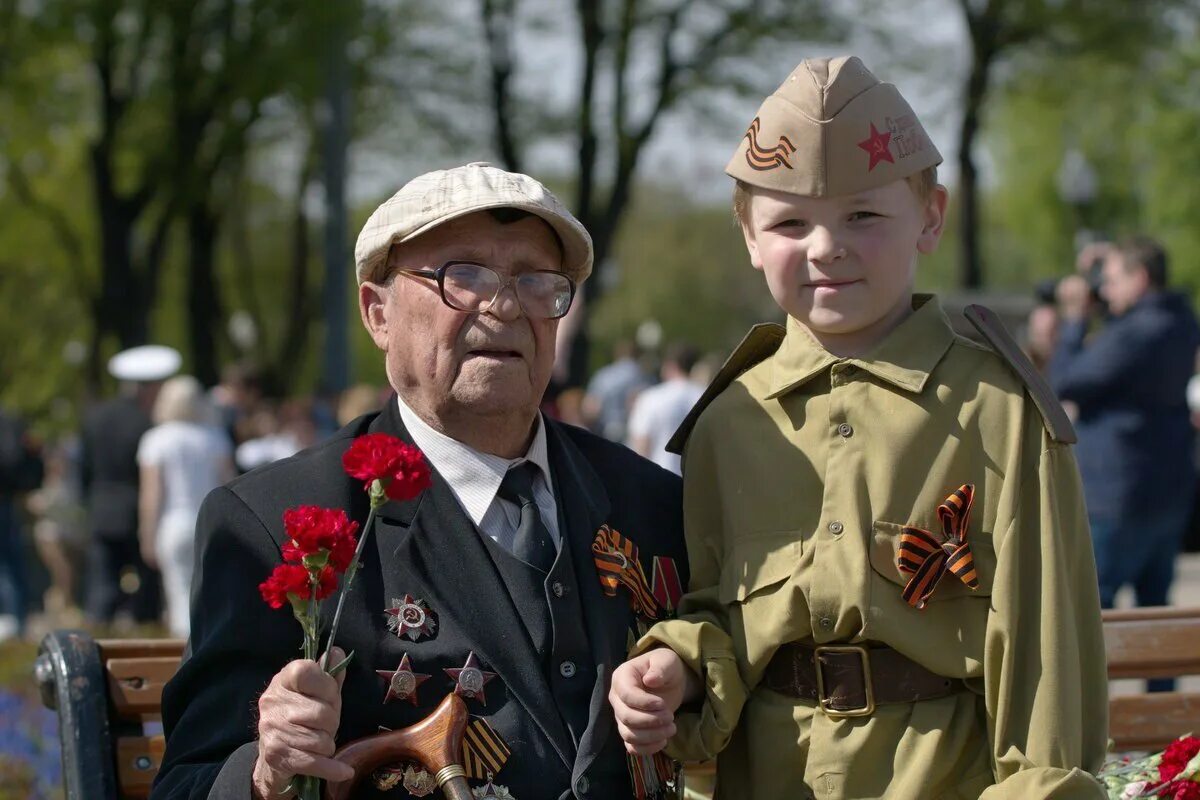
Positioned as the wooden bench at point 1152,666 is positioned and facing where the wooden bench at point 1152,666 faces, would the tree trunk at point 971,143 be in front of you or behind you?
behind

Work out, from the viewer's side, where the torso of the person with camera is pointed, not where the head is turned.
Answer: to the viewer's left

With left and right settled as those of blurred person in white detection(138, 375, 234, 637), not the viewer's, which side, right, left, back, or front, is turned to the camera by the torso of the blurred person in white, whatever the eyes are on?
back

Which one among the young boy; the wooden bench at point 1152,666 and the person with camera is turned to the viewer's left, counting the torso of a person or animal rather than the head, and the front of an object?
the person with camera

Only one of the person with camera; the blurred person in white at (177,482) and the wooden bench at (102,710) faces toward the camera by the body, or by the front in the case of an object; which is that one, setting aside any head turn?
the wooden bench

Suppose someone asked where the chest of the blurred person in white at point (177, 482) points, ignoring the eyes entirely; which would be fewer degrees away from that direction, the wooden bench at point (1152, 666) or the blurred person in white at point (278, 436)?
the blurred person in white

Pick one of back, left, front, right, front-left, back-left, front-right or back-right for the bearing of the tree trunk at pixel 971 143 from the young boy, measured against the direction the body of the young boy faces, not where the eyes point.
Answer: back

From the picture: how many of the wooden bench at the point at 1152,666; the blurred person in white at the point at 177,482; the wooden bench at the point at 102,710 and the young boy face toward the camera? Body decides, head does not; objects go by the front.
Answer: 3

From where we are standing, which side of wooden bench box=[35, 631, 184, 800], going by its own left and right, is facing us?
front

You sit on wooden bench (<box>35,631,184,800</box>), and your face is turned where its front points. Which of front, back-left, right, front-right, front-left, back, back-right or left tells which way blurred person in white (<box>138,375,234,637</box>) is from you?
back

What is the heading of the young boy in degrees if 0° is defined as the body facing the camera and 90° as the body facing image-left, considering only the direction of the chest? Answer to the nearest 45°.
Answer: approximately 0°

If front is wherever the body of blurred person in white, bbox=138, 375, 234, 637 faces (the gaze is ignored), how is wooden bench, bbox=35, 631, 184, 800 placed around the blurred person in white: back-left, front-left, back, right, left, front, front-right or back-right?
back

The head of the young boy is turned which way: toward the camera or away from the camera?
toward the camera

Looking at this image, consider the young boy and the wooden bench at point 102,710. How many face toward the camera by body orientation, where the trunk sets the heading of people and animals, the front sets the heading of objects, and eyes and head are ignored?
2

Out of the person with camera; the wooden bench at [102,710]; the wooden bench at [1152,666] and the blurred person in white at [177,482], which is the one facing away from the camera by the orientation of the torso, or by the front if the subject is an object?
the blurred person in white

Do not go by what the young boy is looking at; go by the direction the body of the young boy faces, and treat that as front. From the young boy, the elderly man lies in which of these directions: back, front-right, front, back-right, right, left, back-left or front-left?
right

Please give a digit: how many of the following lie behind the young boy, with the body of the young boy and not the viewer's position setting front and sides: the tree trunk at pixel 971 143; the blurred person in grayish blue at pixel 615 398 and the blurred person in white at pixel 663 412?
3

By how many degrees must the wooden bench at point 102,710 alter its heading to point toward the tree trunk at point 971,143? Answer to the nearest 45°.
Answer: approximately 135° to its left
